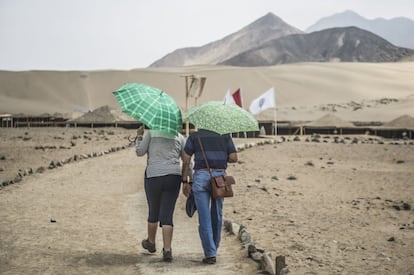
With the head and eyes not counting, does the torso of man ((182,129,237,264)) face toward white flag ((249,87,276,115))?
yes

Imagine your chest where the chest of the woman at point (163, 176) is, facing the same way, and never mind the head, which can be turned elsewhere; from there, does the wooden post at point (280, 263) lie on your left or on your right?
on your right

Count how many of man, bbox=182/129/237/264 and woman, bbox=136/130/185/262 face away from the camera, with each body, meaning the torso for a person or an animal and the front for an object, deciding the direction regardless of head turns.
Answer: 2

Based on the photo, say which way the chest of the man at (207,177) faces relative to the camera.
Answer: away from the camera

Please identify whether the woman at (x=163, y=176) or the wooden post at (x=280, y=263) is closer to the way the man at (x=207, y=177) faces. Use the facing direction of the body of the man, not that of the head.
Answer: the woman

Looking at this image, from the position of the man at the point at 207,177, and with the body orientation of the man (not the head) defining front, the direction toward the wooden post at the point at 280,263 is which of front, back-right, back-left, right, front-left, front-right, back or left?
back-right

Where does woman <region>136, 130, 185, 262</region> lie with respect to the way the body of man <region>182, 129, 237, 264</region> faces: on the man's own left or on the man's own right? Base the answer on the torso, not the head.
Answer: on the man's own left

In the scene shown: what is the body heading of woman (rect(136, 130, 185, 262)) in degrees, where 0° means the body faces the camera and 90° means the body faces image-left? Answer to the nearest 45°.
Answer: approximately 180°

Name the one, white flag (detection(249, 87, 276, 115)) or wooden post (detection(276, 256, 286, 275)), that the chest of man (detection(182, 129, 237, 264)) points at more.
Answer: the white flag
